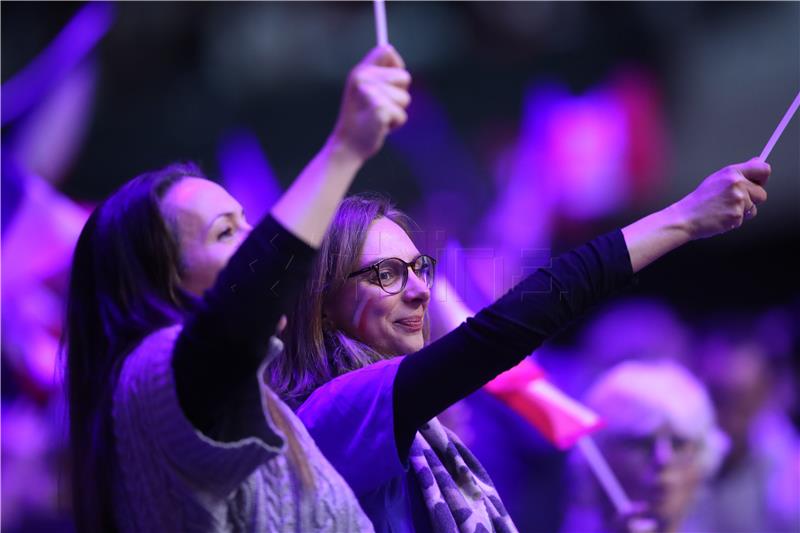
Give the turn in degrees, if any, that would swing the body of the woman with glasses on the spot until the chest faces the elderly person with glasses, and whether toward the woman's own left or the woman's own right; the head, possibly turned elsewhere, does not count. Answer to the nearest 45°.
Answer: approximately 135° to the woman's own left

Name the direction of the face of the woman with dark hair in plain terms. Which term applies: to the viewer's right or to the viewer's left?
to the viewer's right

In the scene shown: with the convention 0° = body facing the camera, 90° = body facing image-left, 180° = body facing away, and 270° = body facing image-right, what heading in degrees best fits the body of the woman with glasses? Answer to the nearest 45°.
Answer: approximately 315°

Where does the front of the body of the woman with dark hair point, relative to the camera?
to the viewer's right
